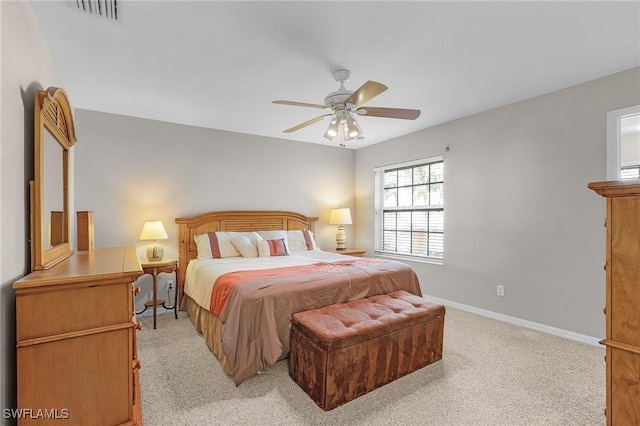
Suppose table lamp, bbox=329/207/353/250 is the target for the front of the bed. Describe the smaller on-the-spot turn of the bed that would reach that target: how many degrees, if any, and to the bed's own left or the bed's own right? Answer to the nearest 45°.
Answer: approximately 90° to the bed's own left

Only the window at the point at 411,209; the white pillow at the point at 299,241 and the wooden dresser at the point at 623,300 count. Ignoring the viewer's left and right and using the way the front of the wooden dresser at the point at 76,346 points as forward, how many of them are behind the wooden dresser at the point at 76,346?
0

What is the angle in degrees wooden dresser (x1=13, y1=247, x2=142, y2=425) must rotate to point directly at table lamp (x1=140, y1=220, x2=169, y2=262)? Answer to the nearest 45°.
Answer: approximately 90° to its left

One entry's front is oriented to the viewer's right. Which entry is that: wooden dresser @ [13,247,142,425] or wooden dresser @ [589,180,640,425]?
wooden dresser @ [13,247,142,425]

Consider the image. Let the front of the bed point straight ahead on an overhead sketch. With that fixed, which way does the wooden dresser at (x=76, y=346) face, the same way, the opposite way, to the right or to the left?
to the left

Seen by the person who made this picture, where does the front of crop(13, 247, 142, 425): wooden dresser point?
facing to the right of the viewer

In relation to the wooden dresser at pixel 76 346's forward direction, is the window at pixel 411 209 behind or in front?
in front

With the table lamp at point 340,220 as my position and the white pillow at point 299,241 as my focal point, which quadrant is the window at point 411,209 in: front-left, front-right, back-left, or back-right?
back-left

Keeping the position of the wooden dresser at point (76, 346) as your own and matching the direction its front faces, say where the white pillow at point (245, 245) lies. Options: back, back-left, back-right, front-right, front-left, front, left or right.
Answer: front-left

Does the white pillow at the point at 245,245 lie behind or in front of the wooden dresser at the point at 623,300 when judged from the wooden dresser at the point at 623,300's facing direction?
in front

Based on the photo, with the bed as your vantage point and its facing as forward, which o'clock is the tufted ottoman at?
The tufted ottoman is roughly at 12 o'clock from the bed.

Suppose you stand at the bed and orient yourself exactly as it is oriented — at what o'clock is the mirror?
The mirror is roughly at 3 o'clock from the bed.

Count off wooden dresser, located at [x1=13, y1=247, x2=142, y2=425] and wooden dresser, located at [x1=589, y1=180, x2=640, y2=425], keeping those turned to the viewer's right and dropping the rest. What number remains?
1

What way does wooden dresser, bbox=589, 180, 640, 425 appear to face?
to the viewer's left

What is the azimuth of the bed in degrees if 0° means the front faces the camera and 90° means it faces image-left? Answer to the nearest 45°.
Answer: approximately 315°
